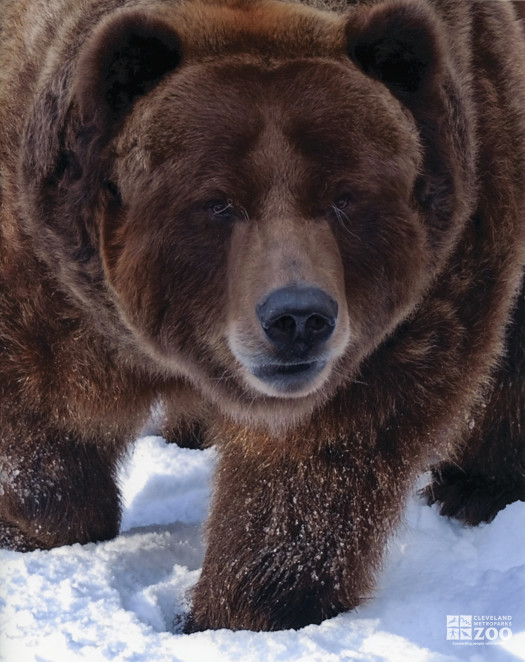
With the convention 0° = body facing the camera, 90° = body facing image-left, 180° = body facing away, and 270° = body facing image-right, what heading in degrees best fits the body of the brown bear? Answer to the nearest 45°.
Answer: approximately 0°
